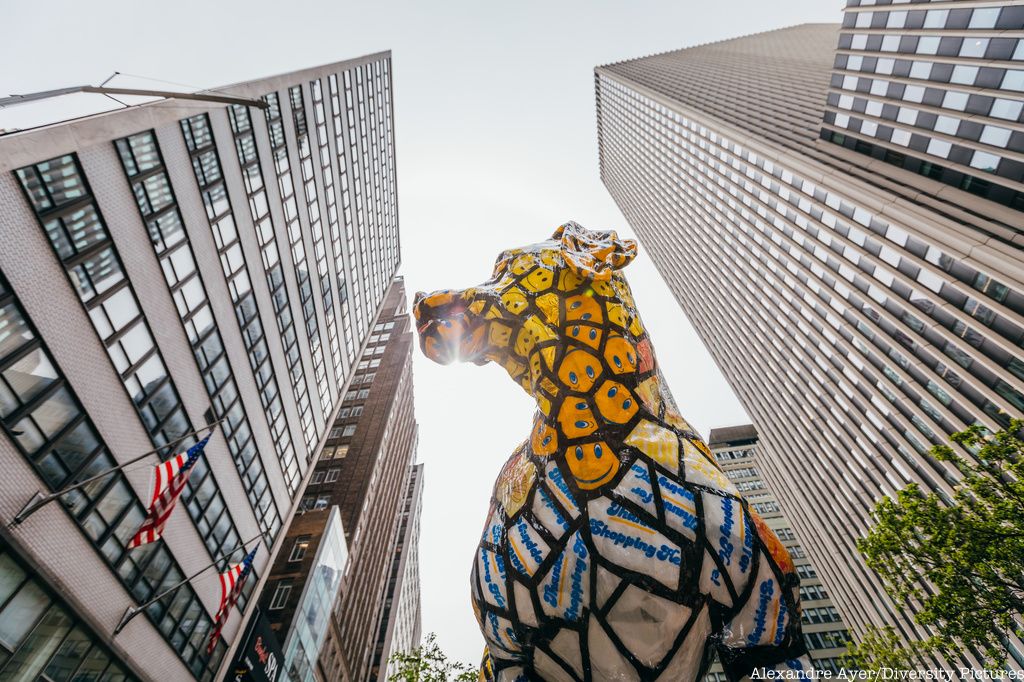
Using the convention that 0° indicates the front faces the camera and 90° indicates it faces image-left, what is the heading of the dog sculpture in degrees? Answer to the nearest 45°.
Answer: approximately 90°
